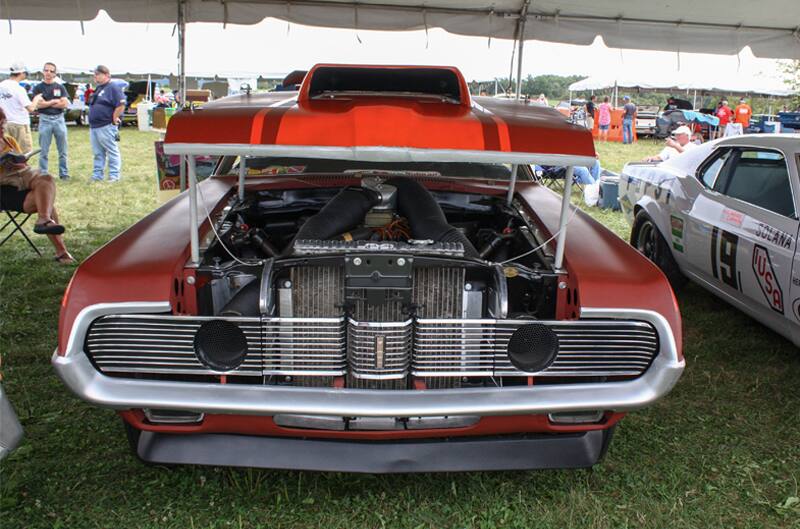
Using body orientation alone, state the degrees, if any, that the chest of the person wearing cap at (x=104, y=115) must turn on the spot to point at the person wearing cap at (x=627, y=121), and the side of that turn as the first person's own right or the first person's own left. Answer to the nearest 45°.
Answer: approximately 180°

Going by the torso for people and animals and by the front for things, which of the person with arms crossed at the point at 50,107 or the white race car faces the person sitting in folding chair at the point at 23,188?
the person with arms crossed

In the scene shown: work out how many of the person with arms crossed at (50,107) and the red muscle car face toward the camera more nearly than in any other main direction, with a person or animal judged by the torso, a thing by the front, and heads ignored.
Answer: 2

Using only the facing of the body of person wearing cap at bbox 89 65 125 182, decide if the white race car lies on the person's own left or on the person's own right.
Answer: on the person's own left

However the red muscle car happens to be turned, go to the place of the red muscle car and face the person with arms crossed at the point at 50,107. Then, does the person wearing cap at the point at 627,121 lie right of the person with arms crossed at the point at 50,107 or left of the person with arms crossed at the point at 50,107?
right

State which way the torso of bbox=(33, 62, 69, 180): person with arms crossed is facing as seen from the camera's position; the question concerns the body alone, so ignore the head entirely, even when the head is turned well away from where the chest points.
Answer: toward the camera

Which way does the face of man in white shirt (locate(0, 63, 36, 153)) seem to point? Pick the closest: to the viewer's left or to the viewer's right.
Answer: to the viewer's right

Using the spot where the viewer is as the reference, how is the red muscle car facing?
facing the viewer

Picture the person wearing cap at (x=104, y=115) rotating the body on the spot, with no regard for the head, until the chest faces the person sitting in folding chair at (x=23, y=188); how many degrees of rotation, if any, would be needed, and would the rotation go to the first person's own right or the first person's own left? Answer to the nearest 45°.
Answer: approximately 45° to the first person's own left

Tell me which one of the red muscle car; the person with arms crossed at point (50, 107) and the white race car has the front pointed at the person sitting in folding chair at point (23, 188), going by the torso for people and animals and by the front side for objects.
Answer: the person with arms crossed
